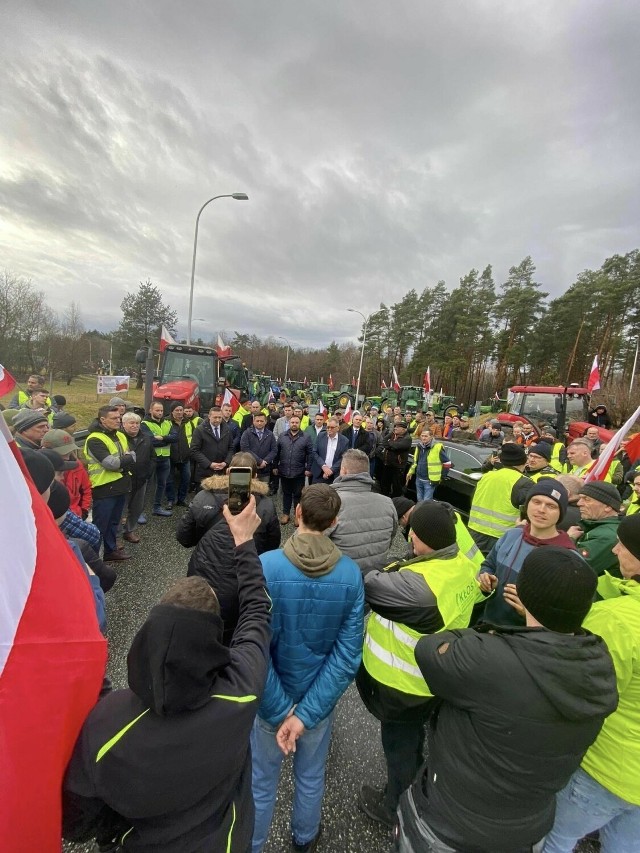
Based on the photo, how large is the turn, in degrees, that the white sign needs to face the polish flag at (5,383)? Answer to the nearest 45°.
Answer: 0° — it already faces it

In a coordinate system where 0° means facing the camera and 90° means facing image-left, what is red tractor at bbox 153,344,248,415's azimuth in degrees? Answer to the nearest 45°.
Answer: approximately 45°

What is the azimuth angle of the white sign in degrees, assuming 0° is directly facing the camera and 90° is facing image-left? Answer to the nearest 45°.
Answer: approximately 0°

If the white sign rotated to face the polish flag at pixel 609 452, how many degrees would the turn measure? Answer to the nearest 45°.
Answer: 0° — it already faces it

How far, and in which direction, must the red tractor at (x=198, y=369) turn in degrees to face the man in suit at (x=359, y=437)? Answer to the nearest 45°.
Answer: approximately 90° to its left
